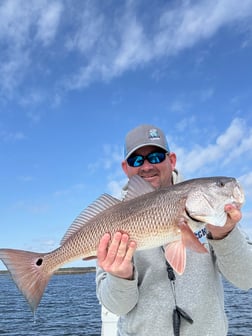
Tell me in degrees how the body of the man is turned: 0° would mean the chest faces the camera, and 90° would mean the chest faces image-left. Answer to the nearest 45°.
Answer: approximately 0°
